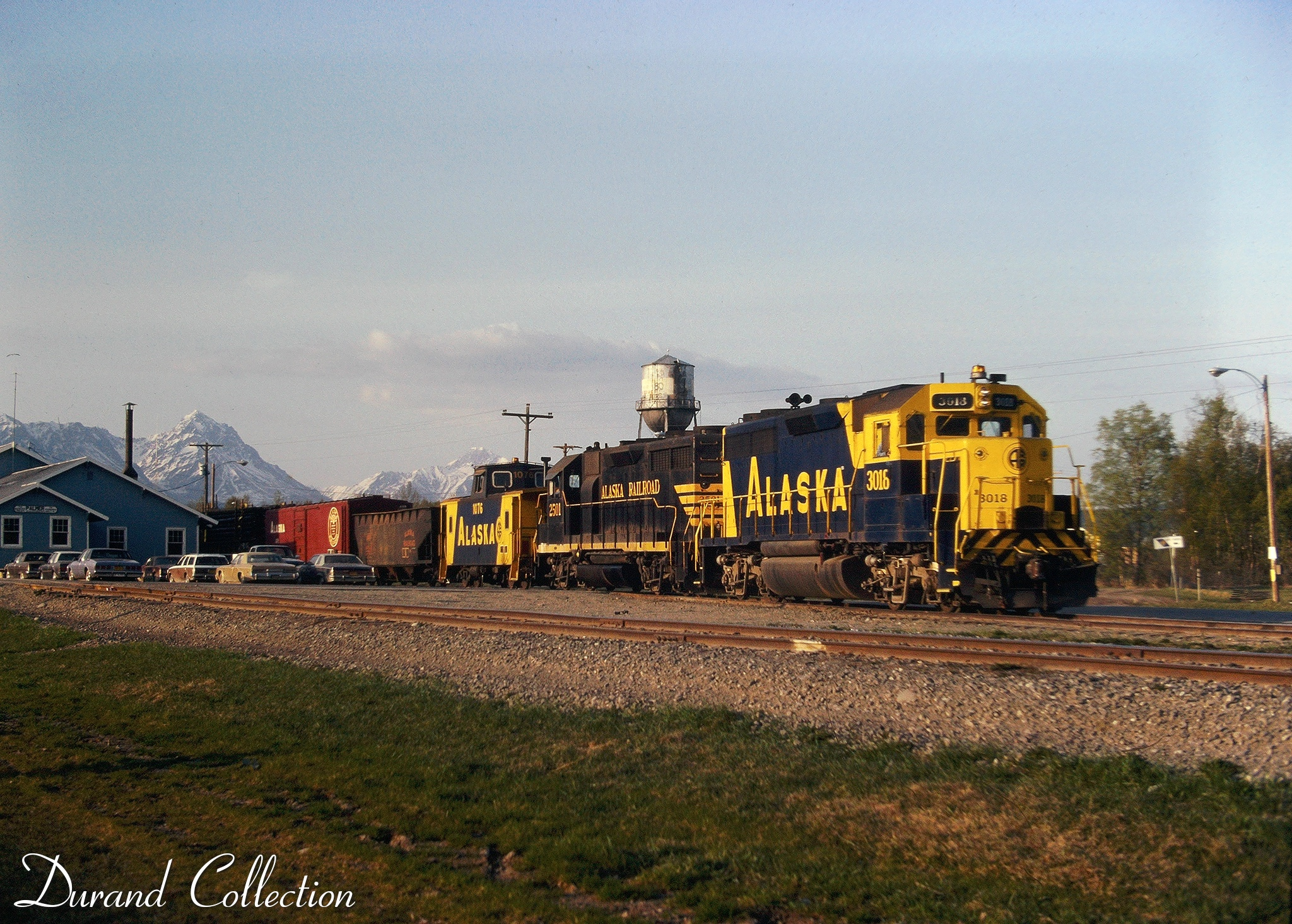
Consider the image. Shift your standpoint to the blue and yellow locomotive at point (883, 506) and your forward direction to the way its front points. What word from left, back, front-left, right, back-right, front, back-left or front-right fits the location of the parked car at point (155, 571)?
back

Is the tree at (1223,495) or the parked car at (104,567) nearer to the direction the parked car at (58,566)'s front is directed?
the parked car

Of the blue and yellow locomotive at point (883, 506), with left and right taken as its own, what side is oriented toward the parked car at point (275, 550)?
back

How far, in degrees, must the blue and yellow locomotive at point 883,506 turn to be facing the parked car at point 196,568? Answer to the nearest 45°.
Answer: approximately 180°

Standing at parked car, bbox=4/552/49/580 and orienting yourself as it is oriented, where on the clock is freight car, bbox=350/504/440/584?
The freight car is roughly at 5 o'clock from the parked car.

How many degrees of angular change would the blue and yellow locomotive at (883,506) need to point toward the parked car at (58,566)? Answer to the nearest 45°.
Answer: approximately 180°

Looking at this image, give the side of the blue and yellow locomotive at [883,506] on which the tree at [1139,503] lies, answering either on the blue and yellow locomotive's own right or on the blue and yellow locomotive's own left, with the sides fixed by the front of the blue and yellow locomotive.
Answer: on the blue and yellow locomotive's own left
